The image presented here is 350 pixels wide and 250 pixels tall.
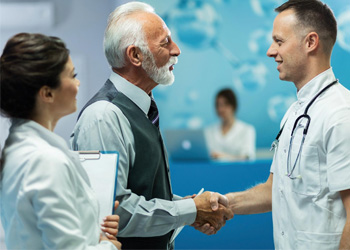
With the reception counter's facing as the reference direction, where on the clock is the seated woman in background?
The seated woman in background is roughly at 6 o'clock from the reception counter.

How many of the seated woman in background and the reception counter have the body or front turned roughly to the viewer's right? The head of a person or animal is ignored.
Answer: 0

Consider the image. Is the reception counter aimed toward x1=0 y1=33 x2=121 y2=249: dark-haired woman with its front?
yes

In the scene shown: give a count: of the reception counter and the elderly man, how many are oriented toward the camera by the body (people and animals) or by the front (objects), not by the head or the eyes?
1

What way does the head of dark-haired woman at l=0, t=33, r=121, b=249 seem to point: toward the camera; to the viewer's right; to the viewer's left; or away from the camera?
to the viewer's right

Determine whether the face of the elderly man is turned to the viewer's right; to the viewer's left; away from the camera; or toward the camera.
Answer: to the viewer's right

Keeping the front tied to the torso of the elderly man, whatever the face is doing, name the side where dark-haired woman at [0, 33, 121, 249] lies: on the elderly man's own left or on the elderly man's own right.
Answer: on the elderly man's own right

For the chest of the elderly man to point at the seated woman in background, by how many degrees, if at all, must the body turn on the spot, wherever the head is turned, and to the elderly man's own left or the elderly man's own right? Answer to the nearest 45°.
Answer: approximately 90° to the elderly man's own left

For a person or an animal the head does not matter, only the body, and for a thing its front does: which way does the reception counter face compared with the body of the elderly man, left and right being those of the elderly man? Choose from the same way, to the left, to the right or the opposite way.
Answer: to the right

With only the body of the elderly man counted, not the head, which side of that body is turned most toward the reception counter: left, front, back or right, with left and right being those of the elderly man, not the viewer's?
left

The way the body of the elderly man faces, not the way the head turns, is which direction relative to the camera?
to the viewer's right

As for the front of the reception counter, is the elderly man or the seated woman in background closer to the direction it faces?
the elderly man

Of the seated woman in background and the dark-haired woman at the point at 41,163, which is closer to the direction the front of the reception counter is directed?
the dark-haired woman

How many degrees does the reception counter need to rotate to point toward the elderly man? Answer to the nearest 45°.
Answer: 0° — it already faces them

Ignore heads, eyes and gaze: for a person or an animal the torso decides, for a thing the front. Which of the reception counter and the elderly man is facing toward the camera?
the reception counter

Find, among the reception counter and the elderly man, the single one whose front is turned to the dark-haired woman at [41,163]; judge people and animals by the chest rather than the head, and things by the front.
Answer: the reception counter

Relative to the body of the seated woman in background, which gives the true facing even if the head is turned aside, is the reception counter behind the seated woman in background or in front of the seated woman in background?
in front

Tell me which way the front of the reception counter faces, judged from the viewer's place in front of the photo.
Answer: facing the viewer

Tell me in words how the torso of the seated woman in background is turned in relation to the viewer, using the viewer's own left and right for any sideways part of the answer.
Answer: facing the viewer and to the left of the viewer
